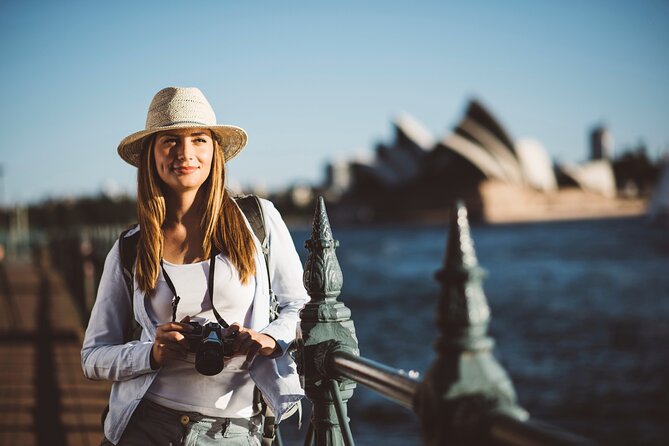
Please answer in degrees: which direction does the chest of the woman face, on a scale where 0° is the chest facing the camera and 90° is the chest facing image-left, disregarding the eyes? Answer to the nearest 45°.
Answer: approximately 0°

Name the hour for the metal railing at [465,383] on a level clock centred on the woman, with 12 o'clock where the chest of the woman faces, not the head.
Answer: The metal railing is roughly at 11 o'clock from the woman.
